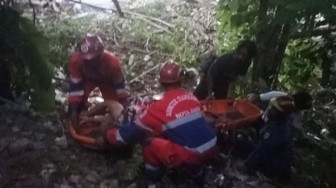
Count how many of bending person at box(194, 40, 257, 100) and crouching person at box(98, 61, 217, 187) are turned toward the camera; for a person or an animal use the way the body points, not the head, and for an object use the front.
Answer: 0

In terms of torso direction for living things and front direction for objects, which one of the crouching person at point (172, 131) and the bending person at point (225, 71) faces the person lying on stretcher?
the crouching person

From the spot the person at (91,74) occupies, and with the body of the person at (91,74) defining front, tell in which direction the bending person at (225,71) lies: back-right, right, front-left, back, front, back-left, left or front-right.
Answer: left

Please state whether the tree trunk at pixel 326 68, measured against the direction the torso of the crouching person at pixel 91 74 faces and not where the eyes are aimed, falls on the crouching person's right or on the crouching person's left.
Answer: on the crouching person's left

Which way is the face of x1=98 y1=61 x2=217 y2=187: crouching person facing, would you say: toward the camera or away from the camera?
away from the camera

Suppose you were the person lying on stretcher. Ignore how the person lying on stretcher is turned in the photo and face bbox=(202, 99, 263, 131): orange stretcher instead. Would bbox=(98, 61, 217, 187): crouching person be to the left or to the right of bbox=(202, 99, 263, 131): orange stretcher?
right

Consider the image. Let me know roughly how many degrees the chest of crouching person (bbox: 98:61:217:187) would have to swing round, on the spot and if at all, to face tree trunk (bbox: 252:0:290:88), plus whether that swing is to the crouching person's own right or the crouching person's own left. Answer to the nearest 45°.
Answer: approximately 90° to the crouching person's own right

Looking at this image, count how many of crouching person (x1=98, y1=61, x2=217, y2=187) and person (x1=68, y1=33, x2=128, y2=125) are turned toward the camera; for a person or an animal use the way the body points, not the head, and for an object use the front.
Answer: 1

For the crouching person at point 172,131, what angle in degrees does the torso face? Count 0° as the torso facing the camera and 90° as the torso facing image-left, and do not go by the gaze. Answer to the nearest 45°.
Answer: approximately 135°
